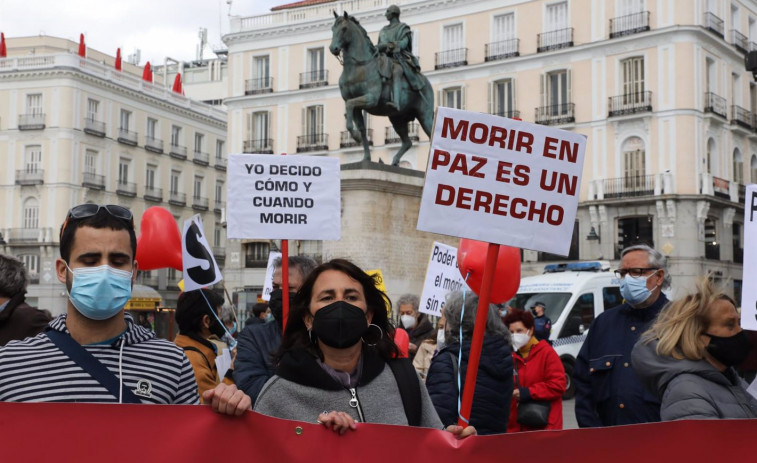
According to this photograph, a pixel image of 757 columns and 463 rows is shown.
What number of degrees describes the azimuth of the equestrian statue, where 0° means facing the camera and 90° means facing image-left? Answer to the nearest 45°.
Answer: approximately 45°

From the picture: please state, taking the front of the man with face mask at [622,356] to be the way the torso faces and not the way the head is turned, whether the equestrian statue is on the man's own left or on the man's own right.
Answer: on the man's own right

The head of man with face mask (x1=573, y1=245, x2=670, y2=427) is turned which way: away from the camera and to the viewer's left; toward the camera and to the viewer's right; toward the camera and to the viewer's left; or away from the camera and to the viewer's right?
toward the camera and to the viewer's left

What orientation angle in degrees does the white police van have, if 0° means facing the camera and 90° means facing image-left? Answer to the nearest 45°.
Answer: approximately 45°

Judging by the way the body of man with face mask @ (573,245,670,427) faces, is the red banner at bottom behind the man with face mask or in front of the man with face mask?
in front

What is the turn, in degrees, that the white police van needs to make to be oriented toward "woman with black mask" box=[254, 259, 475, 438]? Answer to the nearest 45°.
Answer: approximately 45° to its left

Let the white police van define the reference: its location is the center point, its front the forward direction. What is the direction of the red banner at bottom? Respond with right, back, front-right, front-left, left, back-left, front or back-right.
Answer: front-left

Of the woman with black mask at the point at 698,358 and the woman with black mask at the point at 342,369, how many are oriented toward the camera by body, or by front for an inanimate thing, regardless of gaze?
1
